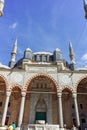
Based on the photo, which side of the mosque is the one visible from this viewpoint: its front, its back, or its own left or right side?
front
